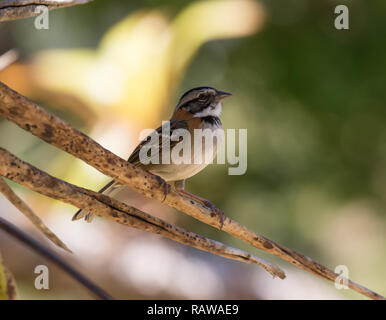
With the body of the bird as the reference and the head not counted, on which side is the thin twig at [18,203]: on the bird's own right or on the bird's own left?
on the bird's own right

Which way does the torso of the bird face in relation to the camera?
to the viewer's right

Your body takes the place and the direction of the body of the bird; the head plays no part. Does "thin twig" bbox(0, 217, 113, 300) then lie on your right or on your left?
on your right
